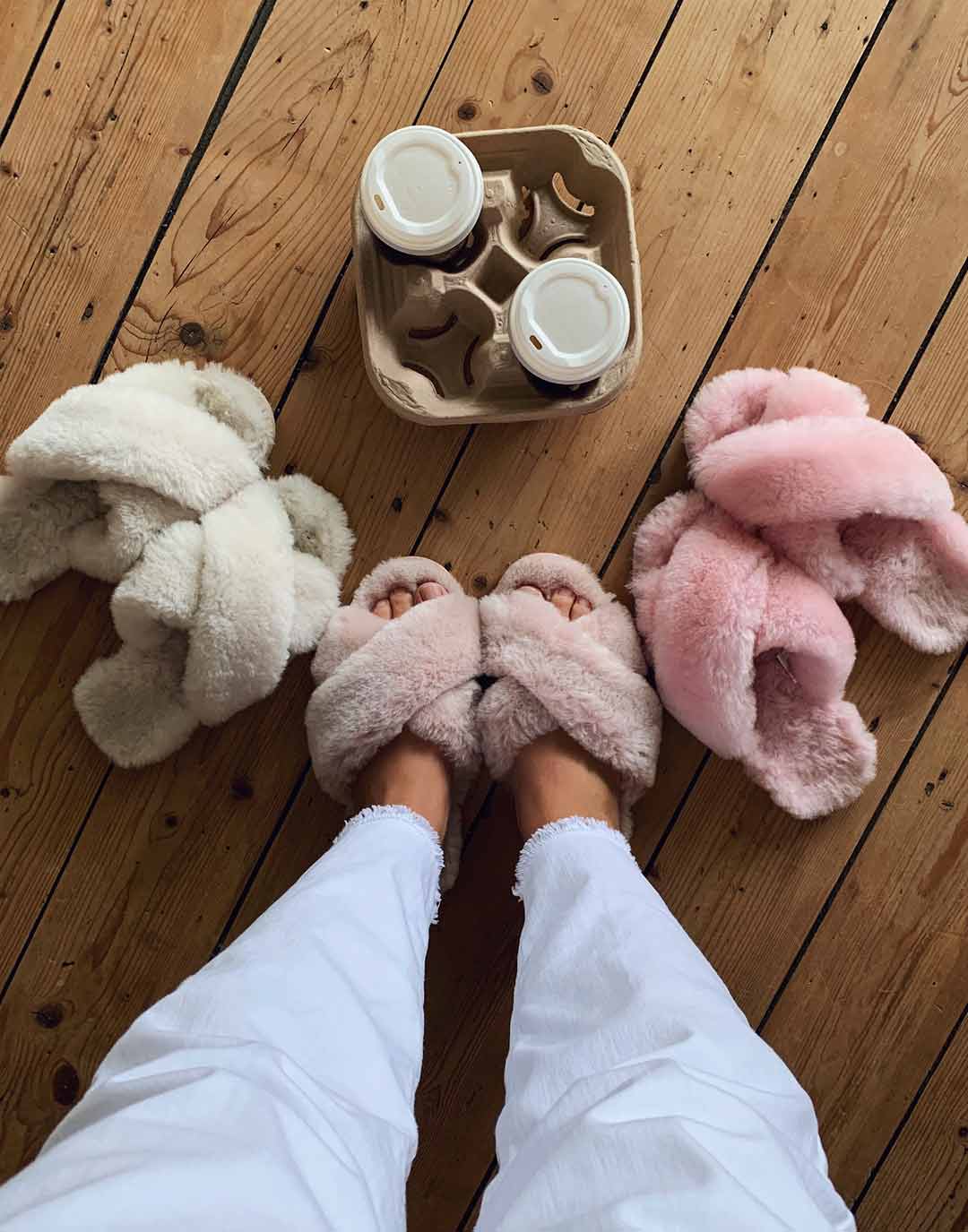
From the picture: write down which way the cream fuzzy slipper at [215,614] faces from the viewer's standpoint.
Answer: facing away from the viewer and to the right of the viewer

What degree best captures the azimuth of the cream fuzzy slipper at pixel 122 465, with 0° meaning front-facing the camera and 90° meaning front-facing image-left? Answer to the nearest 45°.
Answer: approximately 225°

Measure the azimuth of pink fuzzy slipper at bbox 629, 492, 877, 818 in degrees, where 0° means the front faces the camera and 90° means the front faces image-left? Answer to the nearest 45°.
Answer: approximately 135°

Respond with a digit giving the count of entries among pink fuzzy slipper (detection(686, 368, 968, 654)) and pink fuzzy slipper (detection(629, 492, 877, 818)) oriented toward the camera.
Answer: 0

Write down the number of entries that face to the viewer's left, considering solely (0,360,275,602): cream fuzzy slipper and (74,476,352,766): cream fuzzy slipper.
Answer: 0

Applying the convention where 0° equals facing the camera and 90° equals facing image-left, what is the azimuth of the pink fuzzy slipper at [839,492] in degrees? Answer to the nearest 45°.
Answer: approximately 135°
